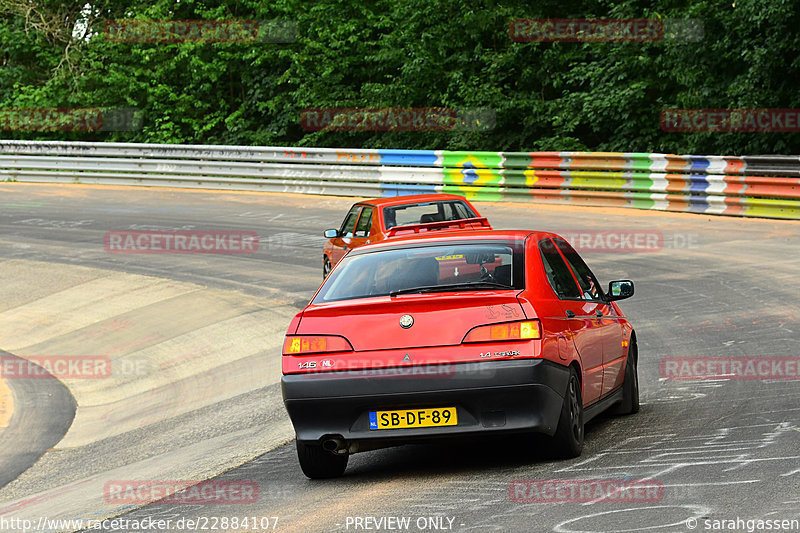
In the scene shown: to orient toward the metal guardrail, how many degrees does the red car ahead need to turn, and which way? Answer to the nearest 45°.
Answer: approximately 45° to its right

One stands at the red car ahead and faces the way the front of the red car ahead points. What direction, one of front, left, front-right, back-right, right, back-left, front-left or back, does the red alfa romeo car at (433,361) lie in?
back-left

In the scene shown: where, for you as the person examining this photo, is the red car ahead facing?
facing away from the viewer and to the left of the viewer

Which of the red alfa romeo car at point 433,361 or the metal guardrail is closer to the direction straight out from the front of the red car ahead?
the metal guardrail
